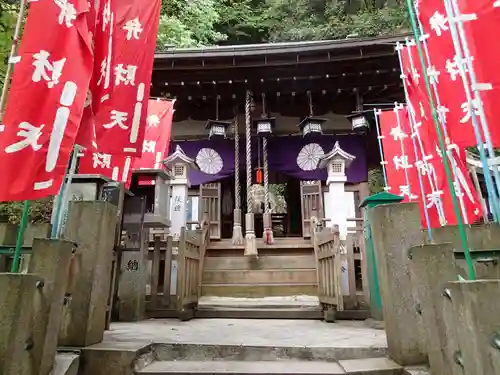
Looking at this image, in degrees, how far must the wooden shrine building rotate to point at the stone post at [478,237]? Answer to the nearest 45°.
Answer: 0° — it already faces it

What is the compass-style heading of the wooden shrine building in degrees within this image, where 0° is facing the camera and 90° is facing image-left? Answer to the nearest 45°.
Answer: approximately 0°

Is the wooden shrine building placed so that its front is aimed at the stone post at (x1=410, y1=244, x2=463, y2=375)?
yes

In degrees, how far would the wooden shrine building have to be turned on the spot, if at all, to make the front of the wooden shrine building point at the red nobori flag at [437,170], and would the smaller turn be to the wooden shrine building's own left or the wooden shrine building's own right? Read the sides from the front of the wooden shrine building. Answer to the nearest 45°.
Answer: approximately 45° to the wooden shrine building's own left

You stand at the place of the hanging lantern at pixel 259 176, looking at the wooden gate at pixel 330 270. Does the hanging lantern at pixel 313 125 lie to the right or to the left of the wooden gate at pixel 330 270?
left

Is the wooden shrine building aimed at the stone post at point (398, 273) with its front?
yes
